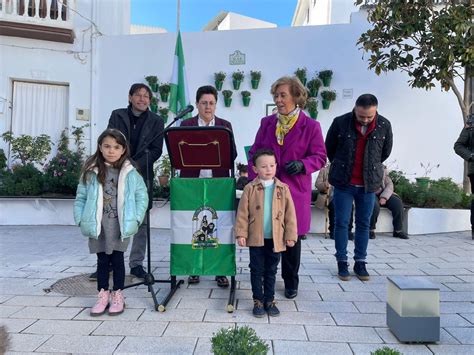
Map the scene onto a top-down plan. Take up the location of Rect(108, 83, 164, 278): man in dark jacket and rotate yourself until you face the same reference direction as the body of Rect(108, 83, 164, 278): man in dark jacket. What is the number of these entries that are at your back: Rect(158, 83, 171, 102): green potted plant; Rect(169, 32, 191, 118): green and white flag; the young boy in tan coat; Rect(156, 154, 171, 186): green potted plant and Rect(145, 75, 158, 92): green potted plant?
4

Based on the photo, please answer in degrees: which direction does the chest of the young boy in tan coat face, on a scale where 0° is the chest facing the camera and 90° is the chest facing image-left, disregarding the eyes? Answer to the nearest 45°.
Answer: approximately 0°

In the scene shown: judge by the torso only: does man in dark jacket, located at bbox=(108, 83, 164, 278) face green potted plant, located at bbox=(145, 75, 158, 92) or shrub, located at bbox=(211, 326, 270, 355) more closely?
the shrub

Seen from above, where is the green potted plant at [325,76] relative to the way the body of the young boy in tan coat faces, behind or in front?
behind

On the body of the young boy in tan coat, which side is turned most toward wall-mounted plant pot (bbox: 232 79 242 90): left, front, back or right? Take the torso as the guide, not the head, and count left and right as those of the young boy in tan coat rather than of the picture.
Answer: back

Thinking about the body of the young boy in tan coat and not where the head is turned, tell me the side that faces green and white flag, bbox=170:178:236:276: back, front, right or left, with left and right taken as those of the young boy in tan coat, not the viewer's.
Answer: right

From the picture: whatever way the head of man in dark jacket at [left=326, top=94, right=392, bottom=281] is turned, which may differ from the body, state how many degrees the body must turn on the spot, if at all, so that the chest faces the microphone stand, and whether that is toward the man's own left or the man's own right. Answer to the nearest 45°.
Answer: approximately 45° to the man's own right

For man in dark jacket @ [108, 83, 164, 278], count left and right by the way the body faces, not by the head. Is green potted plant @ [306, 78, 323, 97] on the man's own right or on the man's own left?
on the man's own left

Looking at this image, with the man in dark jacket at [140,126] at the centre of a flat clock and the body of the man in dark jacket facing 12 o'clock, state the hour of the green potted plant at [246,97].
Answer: The green potted plant is roughly at 7 o'clock from the man in dark jacket.

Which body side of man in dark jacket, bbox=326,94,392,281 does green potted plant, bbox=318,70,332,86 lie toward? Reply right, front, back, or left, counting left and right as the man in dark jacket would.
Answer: back

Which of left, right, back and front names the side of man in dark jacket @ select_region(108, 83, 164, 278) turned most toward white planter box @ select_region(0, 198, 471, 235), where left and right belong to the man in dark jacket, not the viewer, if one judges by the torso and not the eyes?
back

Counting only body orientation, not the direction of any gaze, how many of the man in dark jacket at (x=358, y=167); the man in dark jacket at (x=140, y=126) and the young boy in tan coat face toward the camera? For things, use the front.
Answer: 3

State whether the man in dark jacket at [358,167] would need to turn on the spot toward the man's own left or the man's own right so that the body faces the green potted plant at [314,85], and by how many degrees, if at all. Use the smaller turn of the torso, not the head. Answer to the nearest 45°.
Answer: approximately 180°
